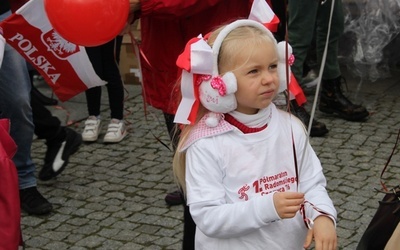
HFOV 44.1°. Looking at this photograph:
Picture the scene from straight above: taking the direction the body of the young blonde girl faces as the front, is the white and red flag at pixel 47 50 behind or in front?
behind

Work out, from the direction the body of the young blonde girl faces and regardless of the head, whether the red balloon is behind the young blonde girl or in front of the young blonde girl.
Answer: behind
